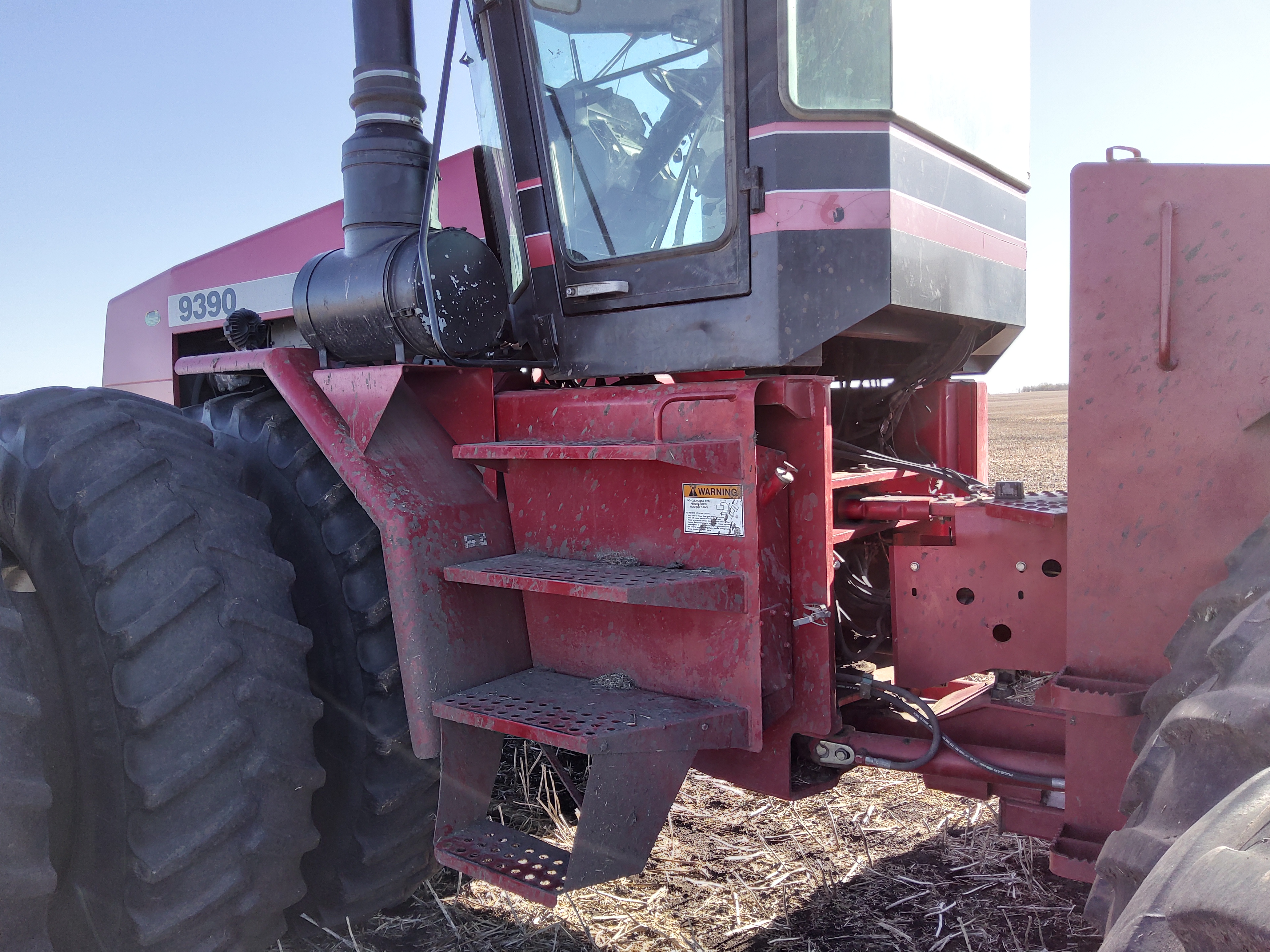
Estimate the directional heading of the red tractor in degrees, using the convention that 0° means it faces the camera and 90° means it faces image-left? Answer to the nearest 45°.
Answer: approximately 135°
